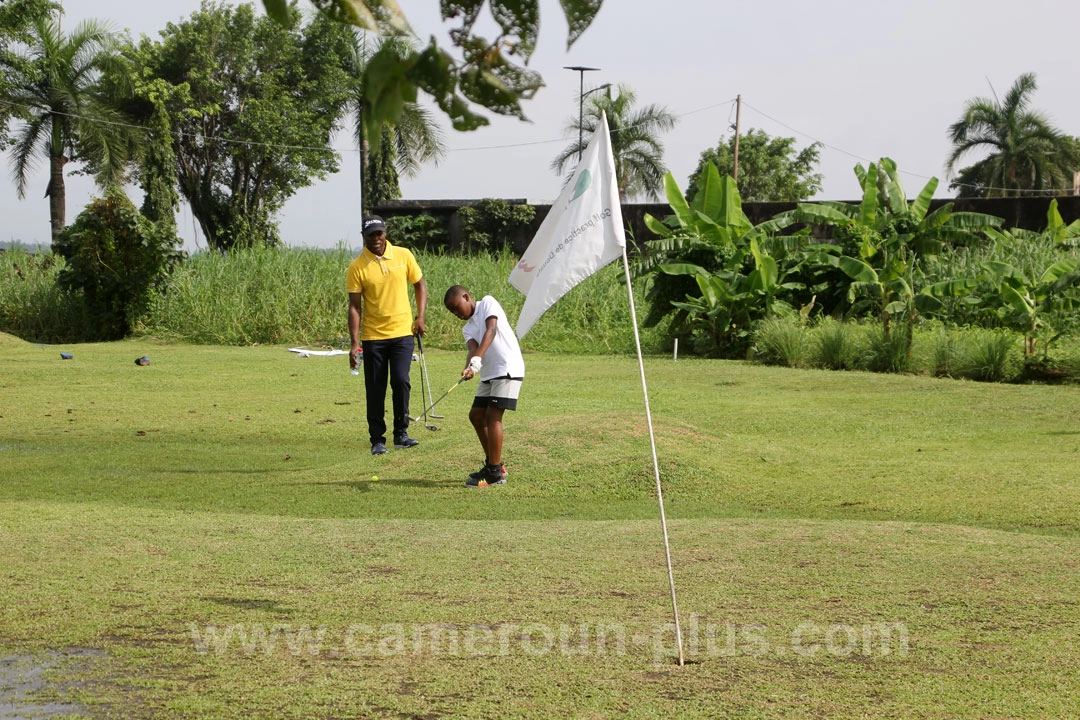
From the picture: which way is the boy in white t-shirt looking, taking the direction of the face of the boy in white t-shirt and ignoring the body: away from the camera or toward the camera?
toward the camera

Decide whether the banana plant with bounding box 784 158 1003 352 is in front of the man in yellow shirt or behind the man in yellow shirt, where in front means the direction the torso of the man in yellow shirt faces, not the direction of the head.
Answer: behind

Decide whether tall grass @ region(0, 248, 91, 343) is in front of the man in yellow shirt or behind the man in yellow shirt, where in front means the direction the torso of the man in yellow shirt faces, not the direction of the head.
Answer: behind

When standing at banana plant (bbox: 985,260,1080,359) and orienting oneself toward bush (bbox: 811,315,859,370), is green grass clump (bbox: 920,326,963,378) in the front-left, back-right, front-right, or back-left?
front-left

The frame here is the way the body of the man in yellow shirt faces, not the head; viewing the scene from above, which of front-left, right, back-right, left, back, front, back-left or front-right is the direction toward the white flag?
front

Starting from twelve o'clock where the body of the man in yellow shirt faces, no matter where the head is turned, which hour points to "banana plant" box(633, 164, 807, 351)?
The banana plant is roughly at 7 o'clock from the man in yellow shirt.

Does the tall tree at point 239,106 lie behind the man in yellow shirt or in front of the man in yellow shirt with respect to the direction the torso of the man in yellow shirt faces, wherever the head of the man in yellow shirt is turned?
behind

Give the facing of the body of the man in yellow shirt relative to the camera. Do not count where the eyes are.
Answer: toward the camera

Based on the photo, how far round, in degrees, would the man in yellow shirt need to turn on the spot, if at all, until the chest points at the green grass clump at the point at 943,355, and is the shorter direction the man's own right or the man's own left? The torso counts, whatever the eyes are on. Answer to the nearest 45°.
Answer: approximately 135° to the man's own left

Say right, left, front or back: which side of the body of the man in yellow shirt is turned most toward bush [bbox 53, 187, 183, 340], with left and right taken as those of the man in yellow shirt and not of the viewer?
back

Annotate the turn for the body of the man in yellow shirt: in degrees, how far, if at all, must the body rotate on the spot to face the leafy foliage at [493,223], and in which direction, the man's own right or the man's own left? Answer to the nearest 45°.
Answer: approximately 180°

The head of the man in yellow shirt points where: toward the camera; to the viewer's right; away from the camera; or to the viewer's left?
toward the camera

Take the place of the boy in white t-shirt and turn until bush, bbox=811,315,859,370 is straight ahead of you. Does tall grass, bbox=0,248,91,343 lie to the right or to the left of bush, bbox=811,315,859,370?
left

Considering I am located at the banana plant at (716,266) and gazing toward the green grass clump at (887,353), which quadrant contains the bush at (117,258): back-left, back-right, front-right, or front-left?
back-right

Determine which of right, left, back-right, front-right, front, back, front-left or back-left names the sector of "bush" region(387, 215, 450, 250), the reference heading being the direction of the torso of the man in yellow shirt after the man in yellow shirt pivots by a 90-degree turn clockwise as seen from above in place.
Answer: right

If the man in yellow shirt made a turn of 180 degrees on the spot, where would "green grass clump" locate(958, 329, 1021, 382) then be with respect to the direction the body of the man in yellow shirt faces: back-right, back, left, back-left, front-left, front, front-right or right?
front-right

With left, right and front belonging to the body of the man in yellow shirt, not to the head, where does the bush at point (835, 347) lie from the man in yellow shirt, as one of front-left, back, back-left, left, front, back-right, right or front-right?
back-left
